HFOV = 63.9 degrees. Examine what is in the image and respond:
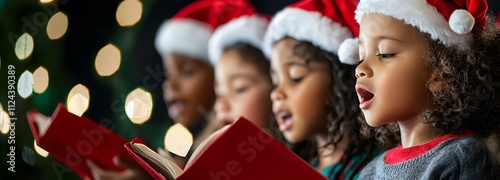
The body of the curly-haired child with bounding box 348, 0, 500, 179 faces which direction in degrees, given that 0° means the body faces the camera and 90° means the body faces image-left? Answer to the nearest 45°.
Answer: approximately 45°

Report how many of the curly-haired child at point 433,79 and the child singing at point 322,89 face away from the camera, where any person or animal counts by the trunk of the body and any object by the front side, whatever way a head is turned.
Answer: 0

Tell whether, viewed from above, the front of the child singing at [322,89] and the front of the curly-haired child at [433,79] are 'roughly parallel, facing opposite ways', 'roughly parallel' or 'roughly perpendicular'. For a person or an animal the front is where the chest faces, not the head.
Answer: roughly parallel

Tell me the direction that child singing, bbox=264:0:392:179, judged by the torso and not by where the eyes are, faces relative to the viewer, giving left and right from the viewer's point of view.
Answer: facing the viewer and to the left of the viewer

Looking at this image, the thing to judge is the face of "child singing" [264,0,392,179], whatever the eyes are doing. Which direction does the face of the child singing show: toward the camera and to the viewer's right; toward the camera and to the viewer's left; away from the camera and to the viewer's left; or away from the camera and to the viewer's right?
toward the camera and to the viewer's left

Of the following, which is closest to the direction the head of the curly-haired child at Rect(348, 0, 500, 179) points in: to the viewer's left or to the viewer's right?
to the viewer's left
